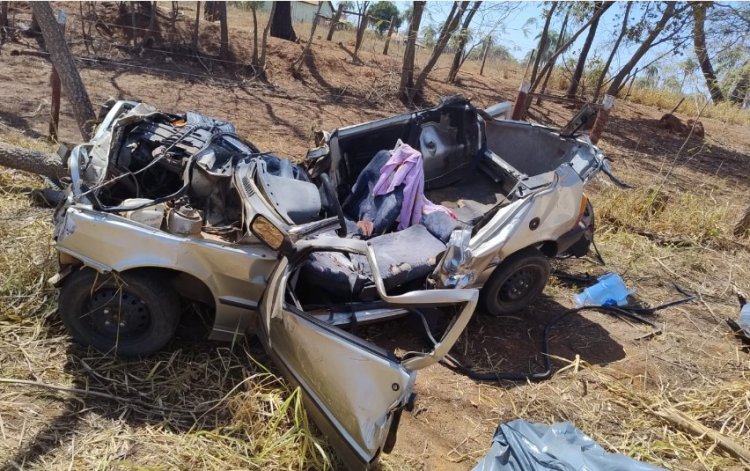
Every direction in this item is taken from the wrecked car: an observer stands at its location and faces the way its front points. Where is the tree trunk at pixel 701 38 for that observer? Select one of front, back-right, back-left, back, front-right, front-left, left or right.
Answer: back-right

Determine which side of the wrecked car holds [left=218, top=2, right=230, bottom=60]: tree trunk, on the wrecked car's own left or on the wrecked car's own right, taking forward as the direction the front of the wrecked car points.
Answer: on the wrecked car's own right

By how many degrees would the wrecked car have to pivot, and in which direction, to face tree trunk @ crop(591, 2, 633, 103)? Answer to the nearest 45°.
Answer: approximately 135° to its right

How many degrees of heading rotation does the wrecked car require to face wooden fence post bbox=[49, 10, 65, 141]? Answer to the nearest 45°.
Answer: approximately 45° to its right

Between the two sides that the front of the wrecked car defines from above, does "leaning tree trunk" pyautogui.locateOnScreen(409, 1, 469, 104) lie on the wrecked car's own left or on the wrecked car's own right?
on the wrecked car's own right

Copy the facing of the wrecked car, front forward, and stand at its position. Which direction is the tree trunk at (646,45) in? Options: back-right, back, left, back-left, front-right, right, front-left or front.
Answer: back-right

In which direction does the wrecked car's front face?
to the viewer's left

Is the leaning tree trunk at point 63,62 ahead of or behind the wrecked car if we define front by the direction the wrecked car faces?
ahead
